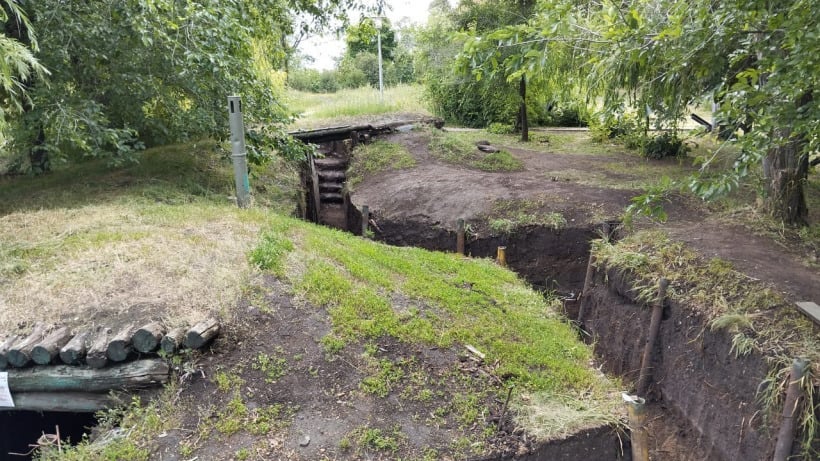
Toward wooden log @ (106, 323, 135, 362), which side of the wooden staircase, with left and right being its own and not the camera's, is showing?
front

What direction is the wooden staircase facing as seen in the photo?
toward the camera

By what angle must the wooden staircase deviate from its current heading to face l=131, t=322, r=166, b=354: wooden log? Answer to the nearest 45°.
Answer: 0° — it already faces it

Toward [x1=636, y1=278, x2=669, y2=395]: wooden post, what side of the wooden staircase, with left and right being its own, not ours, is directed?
front

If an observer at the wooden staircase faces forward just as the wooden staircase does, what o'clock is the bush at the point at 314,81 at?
The bush is roughly at 6 o'clock from the wooden staircase.

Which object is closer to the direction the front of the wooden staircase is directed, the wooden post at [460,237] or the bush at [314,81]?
the wooden post
